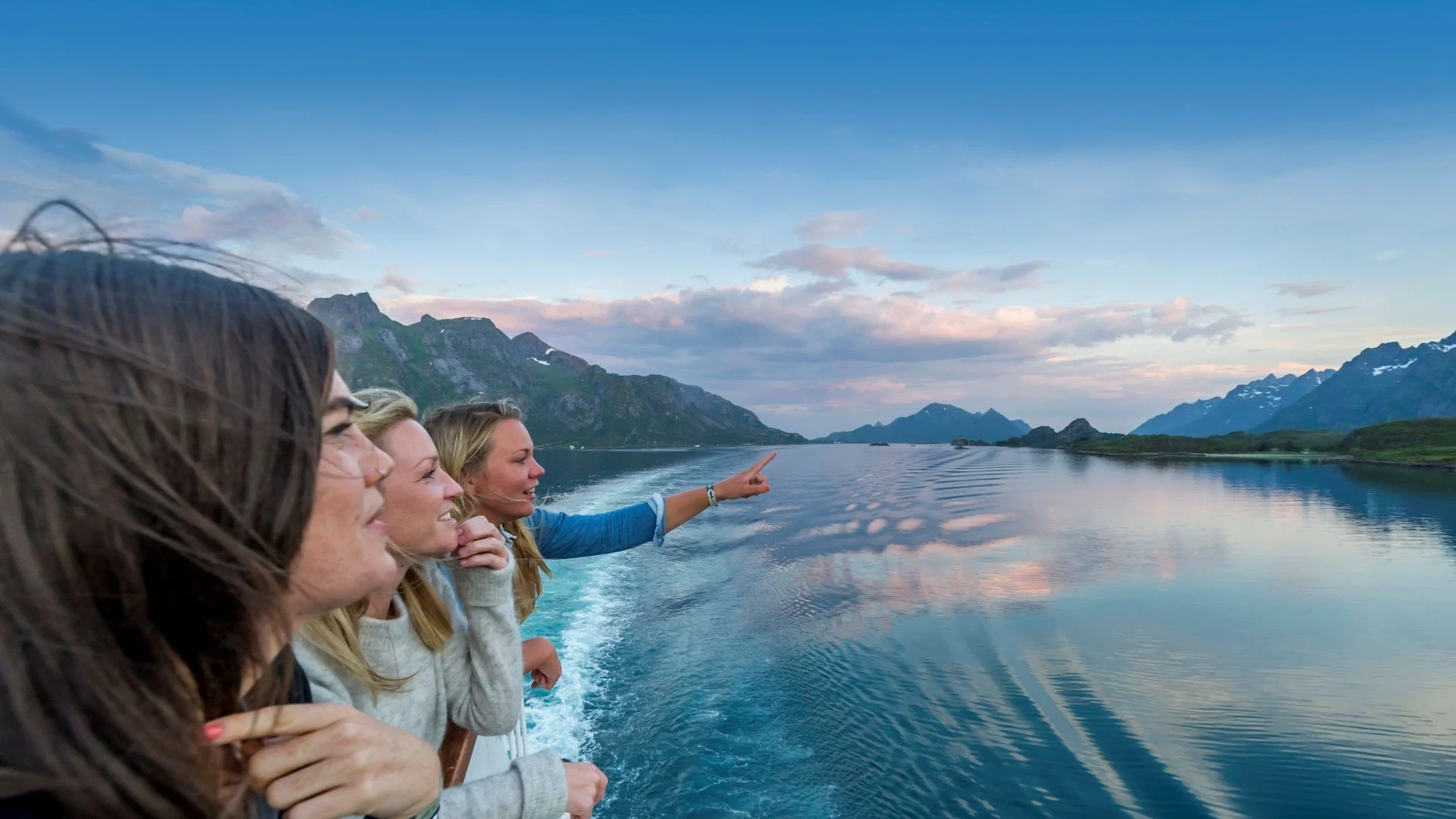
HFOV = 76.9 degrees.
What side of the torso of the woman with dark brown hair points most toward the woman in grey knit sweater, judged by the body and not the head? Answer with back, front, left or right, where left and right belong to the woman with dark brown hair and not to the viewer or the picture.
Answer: left

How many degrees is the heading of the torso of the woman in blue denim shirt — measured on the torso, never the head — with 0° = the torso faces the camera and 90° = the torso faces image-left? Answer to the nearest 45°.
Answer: approximately 270°

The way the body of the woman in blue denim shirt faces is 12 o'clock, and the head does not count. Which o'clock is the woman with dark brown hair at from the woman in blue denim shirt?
The woman with dark brown hair is roughly at 3 o'clock from the woman in blue denim shirt.

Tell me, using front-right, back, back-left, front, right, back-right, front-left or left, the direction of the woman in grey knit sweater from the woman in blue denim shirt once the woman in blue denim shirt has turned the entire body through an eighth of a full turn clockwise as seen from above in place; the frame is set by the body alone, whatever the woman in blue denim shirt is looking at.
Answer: front-right

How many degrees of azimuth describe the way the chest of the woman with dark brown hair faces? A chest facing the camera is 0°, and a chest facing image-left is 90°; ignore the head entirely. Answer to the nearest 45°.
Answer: approximately 270°

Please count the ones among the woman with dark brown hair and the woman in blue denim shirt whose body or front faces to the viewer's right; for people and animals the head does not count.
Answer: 2

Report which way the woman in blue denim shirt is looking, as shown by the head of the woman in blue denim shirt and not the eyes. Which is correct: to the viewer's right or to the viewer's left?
to the viewer's right

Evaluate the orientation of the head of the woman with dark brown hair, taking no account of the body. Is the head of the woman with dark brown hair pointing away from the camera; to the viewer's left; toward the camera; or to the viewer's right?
to the viewer's right
